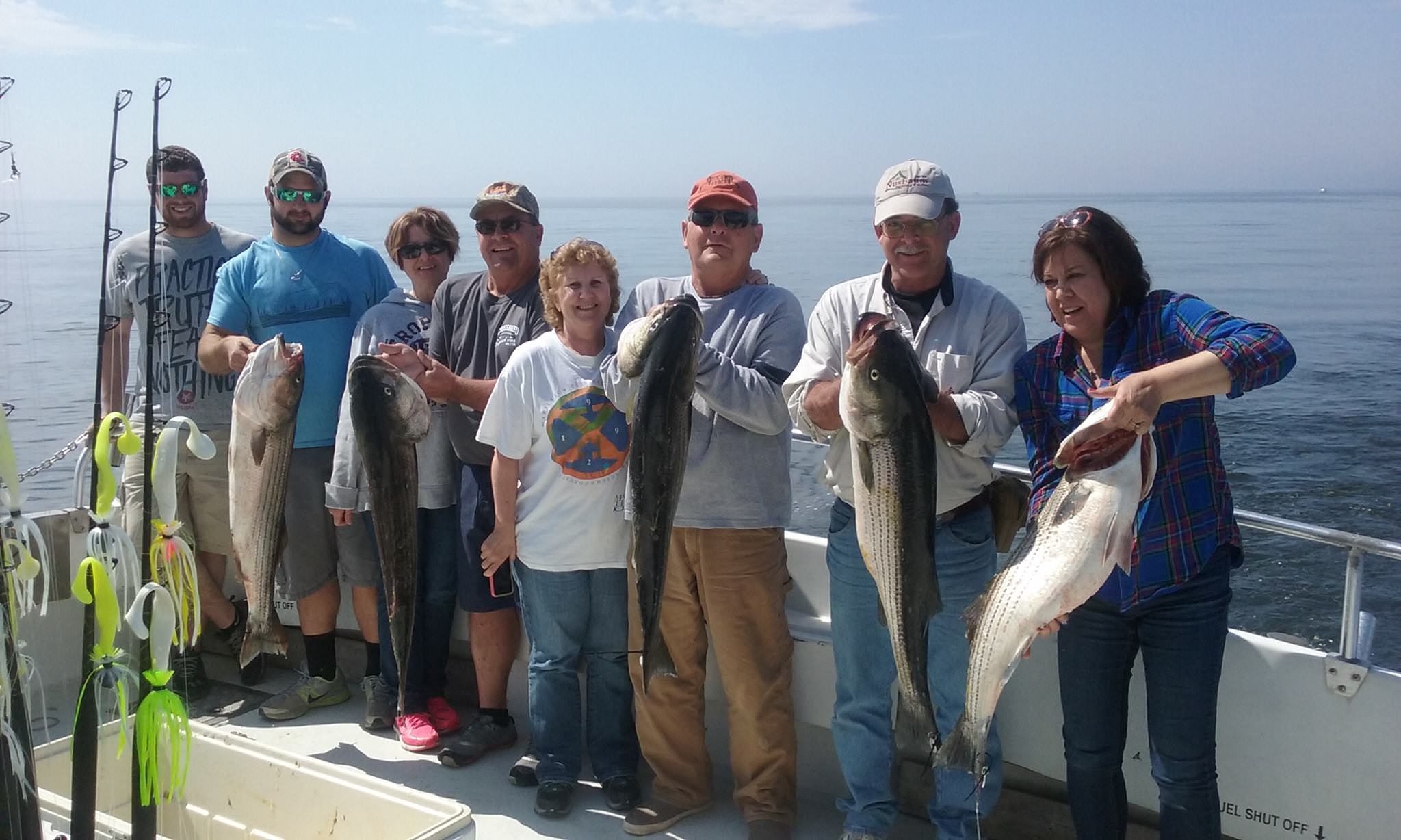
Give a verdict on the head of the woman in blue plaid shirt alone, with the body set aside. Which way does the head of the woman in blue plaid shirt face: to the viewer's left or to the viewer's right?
to the viewer's left

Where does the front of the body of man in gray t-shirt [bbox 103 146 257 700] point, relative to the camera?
toward the camera

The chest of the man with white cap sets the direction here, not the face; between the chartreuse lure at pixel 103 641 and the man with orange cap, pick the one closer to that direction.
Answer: the chartreuse lure

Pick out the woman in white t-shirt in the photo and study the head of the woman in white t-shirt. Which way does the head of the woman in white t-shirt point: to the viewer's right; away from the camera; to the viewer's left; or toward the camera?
toward the camera

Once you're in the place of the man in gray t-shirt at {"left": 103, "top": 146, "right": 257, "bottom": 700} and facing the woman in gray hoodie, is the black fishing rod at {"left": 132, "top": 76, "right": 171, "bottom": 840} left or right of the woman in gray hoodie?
right

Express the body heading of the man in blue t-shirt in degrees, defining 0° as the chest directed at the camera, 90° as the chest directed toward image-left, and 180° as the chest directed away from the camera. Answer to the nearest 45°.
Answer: approximately 0°

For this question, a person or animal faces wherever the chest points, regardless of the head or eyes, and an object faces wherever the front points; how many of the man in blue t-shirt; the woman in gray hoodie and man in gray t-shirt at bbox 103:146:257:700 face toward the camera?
3

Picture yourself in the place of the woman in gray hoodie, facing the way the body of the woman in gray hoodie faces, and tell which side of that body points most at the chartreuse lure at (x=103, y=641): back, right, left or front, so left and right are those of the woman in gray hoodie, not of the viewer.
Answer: front

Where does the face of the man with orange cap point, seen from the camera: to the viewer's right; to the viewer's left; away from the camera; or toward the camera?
toward the camera

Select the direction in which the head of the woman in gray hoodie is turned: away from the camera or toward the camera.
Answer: toward the camera

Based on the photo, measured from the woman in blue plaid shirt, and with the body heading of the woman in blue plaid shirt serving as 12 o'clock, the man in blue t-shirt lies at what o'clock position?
The man in blue t-shirt is roughly at 2 o'clock from the woman in blue plaid shirt.

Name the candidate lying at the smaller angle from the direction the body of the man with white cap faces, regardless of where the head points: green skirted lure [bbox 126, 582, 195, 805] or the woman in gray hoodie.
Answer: the green skirted lure

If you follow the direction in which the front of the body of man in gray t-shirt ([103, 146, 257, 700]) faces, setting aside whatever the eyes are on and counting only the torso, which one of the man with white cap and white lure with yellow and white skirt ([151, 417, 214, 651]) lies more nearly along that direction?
the white lure with yellow and white skirt

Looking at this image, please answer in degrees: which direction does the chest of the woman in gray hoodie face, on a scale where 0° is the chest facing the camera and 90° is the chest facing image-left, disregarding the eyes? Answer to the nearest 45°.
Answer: approximately 0°

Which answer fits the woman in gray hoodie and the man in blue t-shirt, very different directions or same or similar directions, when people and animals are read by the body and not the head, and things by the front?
same or similar directions

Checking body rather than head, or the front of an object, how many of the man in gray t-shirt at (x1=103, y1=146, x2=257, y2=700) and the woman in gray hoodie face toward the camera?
2

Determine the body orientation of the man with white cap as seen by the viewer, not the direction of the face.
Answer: toward the camera
